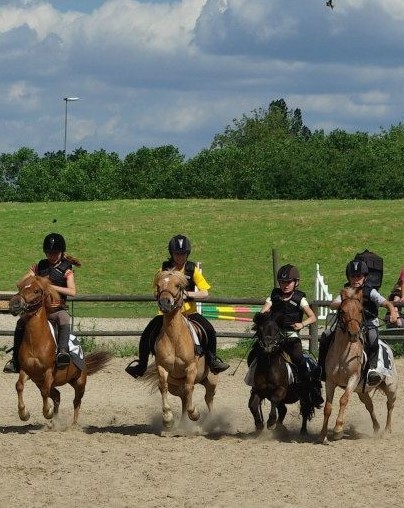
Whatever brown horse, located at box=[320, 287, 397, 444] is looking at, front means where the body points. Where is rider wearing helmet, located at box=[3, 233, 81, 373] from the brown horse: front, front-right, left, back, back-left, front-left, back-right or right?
front-right

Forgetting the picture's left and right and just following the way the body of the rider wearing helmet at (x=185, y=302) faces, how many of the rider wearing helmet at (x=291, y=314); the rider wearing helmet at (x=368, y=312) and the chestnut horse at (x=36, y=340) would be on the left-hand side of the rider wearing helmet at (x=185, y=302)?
2

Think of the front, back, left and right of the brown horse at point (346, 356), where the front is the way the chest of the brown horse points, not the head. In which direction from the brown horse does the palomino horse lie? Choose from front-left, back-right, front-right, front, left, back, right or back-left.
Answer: front-right

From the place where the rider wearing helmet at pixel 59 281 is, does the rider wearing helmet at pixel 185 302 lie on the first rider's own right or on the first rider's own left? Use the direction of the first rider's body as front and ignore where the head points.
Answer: on the first rider's own left

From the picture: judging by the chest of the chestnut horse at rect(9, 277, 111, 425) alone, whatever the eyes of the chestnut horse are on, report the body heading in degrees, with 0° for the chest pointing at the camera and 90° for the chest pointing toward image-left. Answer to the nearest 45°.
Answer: approximately 45°

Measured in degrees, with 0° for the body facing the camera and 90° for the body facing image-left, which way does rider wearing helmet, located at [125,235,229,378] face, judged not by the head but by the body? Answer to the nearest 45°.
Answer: approximately 0°

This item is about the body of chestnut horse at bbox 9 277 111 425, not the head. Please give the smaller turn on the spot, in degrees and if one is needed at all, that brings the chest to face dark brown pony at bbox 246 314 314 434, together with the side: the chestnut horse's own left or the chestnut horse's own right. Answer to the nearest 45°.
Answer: approximately 135° to the chestnut horse's own left

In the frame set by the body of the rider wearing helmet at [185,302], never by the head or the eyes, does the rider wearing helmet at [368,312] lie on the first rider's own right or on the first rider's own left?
on the first rider's own left

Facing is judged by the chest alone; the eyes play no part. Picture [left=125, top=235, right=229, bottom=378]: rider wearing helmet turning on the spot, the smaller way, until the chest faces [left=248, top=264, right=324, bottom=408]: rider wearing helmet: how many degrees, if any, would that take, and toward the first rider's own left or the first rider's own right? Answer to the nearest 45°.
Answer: approximately 90° to the first rider's own left
